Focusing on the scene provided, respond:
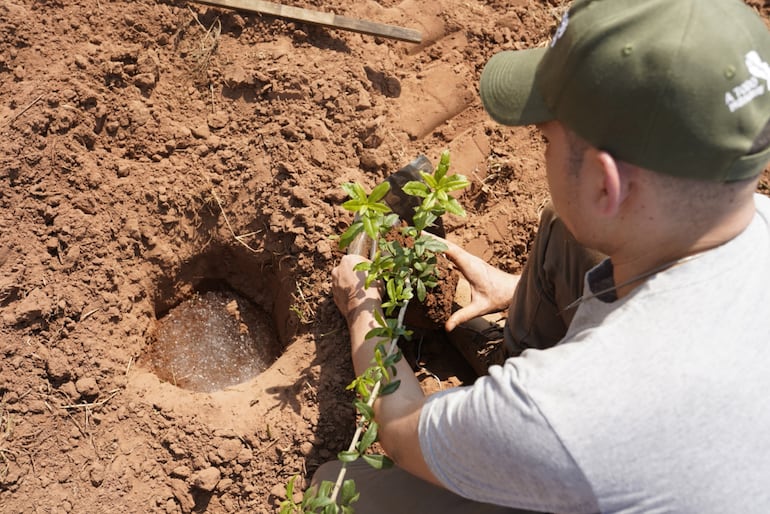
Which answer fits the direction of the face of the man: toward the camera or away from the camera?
away from the camera

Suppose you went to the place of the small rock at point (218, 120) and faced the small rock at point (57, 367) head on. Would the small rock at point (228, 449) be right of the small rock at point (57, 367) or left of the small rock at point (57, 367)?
left

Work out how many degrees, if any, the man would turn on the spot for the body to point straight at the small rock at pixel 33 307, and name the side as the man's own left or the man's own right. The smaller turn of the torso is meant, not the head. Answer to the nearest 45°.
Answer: approximately 45° to the man's own left

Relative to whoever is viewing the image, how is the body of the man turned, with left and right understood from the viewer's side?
facing away from the viewer and to the left of the viewer
